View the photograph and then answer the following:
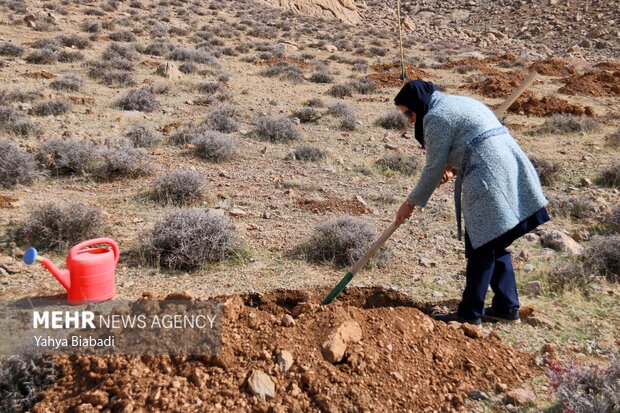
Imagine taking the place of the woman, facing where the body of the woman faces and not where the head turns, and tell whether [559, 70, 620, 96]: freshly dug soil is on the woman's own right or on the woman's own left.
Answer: on the woman's own right

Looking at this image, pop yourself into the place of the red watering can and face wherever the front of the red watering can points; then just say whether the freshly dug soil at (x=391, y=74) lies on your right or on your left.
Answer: on your right

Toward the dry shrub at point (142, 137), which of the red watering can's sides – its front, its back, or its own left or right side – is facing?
right

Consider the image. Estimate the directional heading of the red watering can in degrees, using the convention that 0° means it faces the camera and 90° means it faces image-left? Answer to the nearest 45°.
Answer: approximately 90°

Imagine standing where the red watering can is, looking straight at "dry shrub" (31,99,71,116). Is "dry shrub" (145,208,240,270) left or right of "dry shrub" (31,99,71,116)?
right

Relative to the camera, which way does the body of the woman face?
to the viewer's left

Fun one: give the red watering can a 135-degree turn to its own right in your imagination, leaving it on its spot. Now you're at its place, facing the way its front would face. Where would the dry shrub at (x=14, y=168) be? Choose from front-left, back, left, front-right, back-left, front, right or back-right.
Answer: front-left

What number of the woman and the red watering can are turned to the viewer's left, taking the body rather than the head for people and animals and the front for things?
2

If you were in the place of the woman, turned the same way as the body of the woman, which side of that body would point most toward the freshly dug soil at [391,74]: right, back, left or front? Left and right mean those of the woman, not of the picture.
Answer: right

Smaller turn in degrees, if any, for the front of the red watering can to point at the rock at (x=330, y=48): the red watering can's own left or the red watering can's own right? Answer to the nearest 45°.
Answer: approximately 135° to the red watering can's own right

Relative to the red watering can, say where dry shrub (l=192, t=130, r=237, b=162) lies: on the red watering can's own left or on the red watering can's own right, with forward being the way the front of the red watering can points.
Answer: on the red watering can's own right

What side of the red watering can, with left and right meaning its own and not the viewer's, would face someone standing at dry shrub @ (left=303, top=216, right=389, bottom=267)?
back
